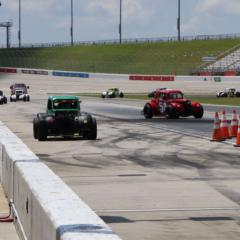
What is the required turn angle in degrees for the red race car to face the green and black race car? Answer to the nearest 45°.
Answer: approximately 45° to its right

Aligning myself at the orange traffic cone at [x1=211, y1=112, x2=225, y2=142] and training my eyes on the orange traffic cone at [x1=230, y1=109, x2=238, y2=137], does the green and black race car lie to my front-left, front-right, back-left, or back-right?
back-left
